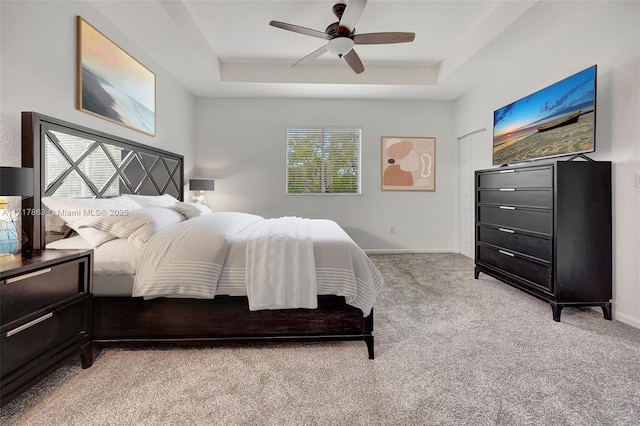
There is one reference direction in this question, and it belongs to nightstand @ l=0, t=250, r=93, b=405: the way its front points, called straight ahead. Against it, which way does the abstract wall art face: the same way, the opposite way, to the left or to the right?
to the right

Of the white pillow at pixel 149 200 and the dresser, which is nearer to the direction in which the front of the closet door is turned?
the white pillow

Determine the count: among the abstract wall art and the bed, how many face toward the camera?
1

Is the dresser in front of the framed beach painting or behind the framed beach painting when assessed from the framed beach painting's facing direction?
in front

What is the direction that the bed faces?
to the viewer's right

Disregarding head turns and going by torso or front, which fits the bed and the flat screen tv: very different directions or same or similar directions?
very different directions

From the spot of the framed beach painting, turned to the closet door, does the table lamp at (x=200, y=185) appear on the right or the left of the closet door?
left

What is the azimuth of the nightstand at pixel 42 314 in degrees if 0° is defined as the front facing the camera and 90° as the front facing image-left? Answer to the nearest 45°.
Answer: approximately 315°

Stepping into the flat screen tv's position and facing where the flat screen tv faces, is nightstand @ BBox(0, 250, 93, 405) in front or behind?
in front

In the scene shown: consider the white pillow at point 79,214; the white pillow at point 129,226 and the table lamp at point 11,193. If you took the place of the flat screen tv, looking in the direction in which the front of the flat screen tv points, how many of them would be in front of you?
3
